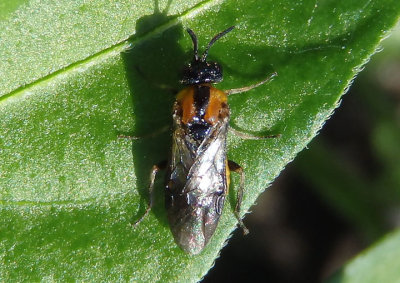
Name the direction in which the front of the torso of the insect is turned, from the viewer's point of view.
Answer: away from the camera
